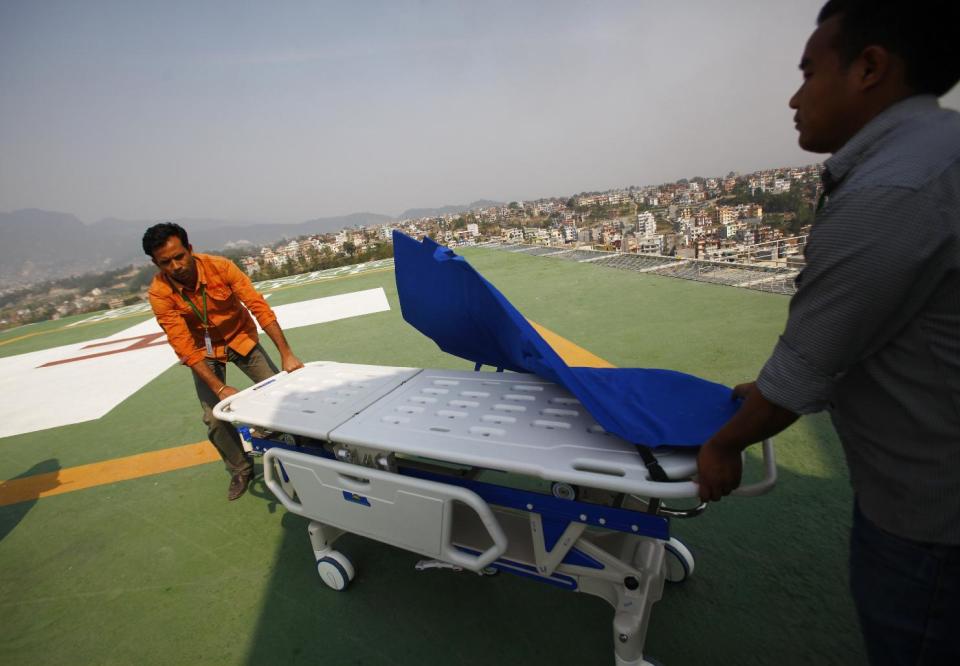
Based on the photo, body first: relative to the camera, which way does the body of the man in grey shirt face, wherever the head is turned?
to the viewer's left

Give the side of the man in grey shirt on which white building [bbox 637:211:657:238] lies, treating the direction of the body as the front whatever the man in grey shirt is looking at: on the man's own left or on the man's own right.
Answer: on the man's own right

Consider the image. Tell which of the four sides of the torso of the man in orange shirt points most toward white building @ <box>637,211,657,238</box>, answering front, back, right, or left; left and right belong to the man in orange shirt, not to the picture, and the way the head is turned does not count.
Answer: left

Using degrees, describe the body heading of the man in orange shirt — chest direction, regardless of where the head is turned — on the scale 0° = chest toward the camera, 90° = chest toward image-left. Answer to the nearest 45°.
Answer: approximately 315°

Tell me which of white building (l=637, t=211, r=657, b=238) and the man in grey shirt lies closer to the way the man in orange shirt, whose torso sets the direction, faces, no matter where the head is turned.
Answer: the man in grey shirt

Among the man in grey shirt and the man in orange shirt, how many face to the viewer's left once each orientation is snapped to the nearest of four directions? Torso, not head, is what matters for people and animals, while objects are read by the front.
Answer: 1

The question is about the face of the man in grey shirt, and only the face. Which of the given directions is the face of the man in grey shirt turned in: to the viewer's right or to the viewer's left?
to the viewer's left

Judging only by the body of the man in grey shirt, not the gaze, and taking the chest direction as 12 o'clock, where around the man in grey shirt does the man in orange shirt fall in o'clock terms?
The man in orange shirt is roughly at 12 o'clock from the man in grey shirt.
